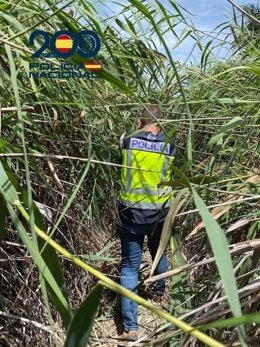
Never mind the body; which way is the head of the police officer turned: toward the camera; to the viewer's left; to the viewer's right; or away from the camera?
away from the camera

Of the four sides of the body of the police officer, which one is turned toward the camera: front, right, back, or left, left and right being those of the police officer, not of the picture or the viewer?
back
